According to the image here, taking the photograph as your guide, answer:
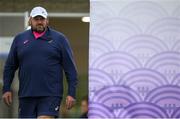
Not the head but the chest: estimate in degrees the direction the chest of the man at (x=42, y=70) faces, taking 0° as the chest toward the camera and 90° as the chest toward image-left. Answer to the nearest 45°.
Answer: approximately 0°

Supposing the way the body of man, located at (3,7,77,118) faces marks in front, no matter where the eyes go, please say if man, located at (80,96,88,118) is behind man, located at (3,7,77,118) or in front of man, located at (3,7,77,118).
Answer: behind
